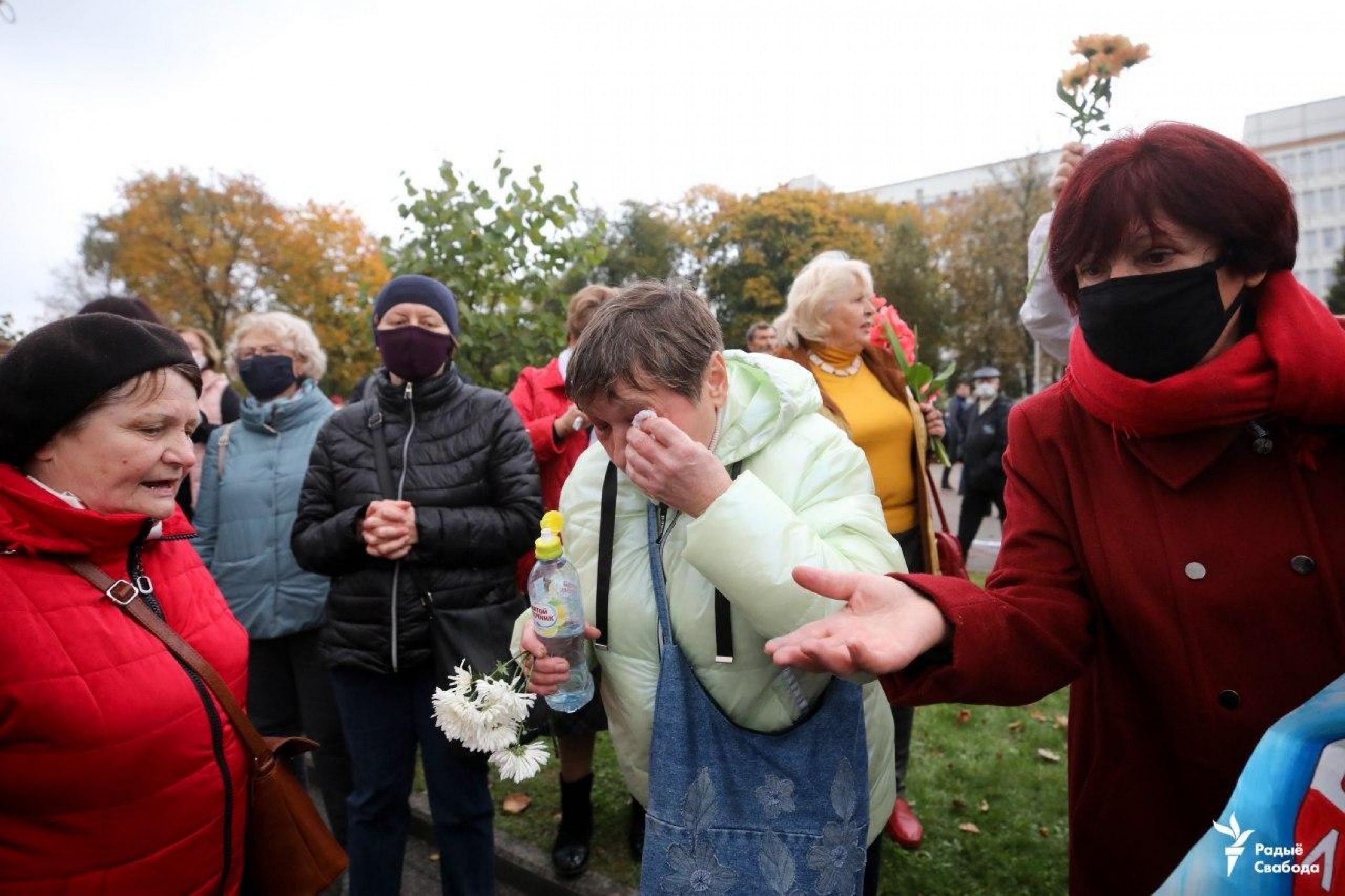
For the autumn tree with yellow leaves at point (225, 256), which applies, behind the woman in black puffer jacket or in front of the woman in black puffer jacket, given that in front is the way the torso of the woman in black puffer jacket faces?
behind

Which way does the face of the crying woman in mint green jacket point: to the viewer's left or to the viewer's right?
to the viewer's left

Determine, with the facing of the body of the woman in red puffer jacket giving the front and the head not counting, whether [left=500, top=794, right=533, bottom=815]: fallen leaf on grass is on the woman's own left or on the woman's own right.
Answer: on the woman's own left

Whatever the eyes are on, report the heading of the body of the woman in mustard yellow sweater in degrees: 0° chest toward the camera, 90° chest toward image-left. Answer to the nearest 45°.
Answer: approximately 315°

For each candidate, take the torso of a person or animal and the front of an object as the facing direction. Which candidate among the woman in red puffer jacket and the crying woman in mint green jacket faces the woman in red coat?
the woman in red puffer jacket

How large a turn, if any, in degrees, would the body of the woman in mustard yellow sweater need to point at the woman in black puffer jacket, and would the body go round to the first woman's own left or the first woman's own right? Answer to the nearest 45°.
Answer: approximately 90° to the first woman's own right

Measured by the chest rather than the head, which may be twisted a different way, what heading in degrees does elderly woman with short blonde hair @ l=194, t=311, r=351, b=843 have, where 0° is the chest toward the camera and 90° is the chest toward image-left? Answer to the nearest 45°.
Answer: approximately 0°

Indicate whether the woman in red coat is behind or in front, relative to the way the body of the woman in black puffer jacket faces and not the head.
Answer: in front

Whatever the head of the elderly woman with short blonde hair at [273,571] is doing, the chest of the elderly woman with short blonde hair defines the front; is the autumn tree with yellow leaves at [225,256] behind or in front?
behind
